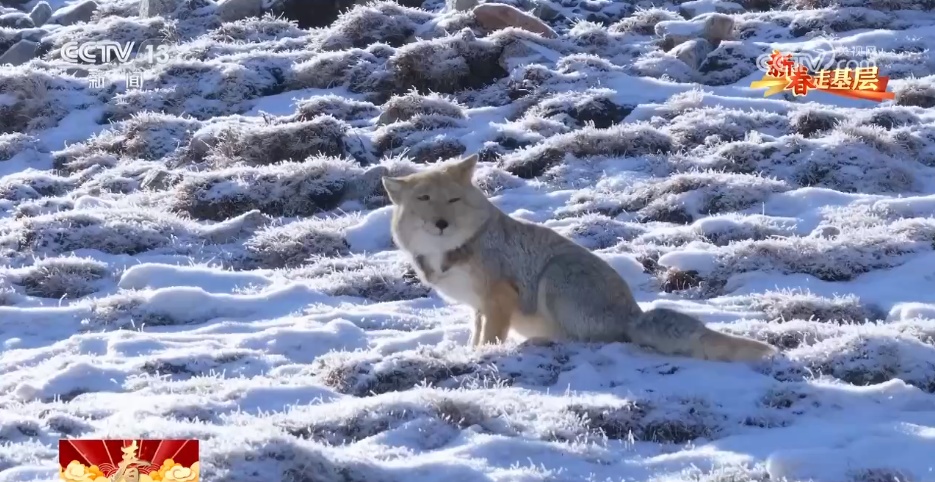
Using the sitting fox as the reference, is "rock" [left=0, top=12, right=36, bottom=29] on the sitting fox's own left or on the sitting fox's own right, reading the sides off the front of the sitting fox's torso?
on the sitting fox's own right

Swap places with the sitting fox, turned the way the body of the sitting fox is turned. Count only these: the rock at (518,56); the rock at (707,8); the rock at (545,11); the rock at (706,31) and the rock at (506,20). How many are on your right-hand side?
5

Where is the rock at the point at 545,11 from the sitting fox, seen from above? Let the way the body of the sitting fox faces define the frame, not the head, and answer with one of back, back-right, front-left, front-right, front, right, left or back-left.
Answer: right

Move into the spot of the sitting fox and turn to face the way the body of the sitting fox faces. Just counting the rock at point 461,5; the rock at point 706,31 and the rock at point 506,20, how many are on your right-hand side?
3

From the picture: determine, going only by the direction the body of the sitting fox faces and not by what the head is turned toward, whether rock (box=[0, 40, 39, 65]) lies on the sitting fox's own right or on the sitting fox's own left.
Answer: on the sitting fox's own right

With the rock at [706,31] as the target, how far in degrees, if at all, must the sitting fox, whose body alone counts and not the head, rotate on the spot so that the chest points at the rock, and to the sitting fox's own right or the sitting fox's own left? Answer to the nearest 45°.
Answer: approximately 90° to the sitting fox's own right

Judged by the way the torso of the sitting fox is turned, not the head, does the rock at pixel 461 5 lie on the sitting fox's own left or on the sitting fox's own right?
on the sitting fox's own right

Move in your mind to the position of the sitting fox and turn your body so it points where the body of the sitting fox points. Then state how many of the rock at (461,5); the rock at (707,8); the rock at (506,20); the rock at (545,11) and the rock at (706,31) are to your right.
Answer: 5

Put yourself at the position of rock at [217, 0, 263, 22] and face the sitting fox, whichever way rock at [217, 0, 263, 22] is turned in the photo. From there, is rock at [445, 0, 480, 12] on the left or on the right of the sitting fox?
left

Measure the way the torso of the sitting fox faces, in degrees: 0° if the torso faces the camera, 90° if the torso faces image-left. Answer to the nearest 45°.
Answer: approximately 90°

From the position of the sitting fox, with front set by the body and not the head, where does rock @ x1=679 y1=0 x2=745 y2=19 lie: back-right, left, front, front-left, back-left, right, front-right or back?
right
